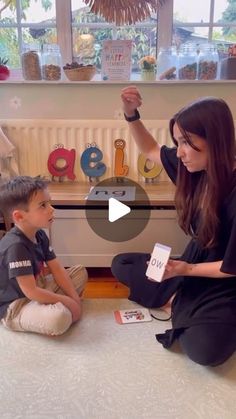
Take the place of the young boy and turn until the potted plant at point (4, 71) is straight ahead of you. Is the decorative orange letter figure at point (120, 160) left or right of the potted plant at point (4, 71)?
right

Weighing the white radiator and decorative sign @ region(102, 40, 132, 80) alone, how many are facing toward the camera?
2

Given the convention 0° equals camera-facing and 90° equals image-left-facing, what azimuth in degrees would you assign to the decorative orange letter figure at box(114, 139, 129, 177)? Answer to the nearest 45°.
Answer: approximately 0°

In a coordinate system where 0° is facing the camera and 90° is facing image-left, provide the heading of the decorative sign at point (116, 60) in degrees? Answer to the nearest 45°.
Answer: approximately 0°

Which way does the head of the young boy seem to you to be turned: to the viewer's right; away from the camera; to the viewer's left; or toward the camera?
to the viewer's right
